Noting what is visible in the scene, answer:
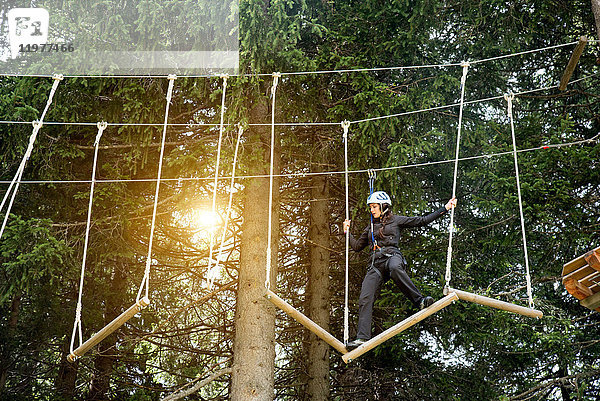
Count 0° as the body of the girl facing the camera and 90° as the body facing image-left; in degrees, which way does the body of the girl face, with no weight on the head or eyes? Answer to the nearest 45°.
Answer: approximately 45°

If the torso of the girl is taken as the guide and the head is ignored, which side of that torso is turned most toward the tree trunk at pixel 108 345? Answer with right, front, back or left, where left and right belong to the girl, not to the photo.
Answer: right

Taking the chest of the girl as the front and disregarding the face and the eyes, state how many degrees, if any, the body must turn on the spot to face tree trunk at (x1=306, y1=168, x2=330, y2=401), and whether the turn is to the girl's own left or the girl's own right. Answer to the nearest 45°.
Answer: approximately 135° to the girl's own right

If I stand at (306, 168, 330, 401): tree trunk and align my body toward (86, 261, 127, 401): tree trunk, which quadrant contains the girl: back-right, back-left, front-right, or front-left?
back-left

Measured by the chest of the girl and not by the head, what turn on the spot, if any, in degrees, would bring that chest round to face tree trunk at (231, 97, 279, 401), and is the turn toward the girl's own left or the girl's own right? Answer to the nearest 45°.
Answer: approximately 90° to the girl's own right
